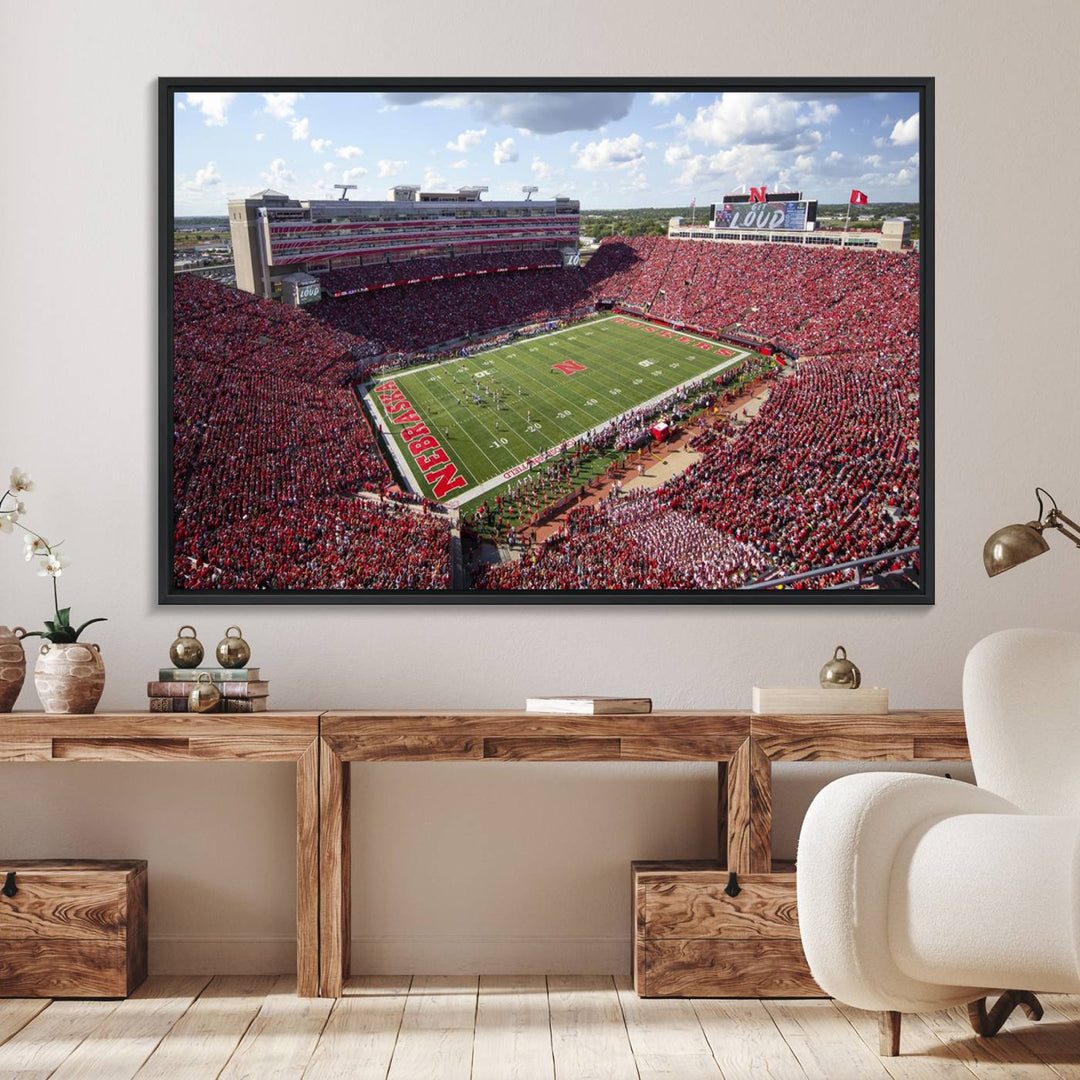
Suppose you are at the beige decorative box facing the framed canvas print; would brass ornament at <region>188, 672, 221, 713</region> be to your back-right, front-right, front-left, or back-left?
front-left

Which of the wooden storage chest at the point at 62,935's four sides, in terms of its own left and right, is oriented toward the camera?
front

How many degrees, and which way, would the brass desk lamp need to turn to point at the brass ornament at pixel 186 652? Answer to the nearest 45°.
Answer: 0° — it already faces it

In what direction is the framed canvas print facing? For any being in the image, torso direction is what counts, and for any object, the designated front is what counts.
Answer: toward the camera

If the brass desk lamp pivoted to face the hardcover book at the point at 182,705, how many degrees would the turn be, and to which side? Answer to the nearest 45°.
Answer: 0° — it already faces it

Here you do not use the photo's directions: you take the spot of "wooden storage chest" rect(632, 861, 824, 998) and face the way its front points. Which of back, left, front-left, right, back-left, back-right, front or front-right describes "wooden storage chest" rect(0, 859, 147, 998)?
right

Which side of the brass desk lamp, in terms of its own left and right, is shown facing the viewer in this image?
left

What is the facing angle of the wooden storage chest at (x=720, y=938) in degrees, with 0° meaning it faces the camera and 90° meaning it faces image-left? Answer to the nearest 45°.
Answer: approximately 0°
